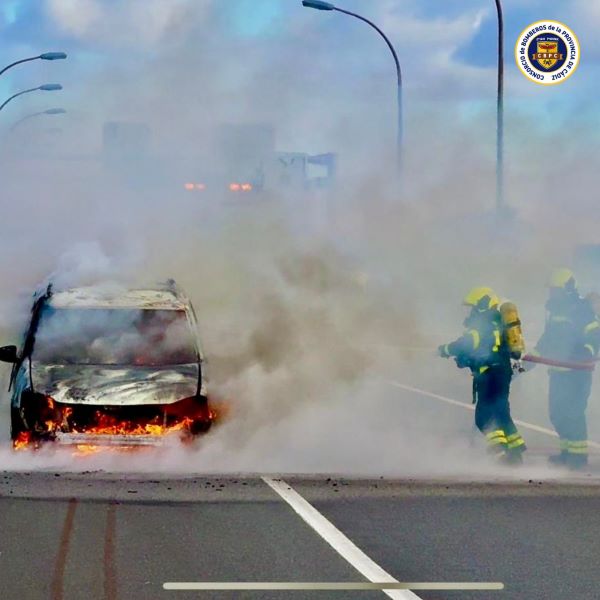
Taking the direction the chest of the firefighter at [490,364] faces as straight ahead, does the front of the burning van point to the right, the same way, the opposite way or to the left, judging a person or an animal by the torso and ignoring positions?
to the left

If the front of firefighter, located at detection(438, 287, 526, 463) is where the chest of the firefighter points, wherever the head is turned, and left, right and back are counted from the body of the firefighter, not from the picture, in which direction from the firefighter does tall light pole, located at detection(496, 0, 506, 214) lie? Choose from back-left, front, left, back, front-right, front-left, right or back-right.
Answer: right

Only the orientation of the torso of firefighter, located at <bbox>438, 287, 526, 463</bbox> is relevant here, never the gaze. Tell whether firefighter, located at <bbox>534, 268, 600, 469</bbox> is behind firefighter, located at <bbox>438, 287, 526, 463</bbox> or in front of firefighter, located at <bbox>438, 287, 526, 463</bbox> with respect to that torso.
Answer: behind

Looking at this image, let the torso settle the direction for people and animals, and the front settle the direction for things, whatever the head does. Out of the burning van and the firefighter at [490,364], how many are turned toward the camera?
1

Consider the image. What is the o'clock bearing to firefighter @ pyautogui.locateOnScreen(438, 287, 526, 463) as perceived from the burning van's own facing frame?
The firefighter is roughly at 9 o'clock from the burning van.

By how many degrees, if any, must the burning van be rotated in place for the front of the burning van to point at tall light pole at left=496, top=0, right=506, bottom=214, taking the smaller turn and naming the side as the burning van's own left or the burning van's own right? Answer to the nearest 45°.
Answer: approximately 135° to the burning van's own left

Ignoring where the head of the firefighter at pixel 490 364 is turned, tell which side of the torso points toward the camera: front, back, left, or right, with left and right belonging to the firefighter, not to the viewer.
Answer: left

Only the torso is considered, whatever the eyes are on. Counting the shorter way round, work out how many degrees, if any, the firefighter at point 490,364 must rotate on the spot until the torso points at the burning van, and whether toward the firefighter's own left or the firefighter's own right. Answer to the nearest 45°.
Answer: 0° — they already face it

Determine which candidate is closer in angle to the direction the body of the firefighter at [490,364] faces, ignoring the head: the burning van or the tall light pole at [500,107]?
the burning van

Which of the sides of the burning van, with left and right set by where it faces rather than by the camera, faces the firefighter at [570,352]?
left

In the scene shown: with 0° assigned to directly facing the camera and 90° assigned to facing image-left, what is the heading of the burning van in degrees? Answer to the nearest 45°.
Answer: approximately 0°
